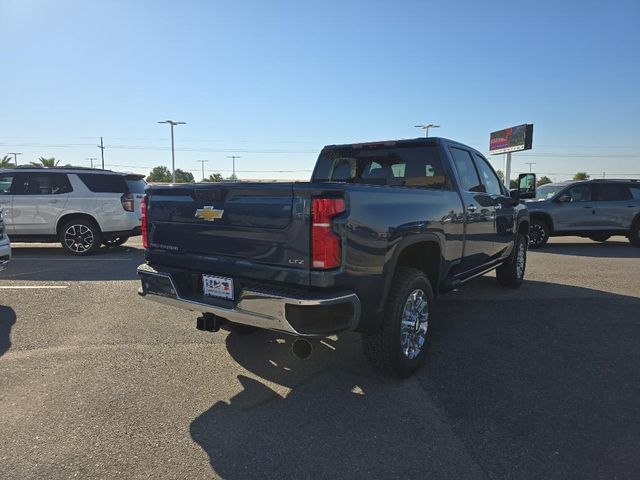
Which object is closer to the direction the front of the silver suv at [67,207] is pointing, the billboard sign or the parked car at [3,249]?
the parked car

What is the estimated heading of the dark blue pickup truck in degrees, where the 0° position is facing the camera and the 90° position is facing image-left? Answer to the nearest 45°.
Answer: approximately 225°

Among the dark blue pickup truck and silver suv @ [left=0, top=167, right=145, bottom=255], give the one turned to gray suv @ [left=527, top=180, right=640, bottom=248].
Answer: the dark blue pickup truck

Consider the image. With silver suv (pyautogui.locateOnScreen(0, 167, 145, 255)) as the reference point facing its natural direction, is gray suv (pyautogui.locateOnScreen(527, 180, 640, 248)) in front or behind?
behind

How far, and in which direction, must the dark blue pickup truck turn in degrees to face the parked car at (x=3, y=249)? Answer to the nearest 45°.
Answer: approximately 90° to its left

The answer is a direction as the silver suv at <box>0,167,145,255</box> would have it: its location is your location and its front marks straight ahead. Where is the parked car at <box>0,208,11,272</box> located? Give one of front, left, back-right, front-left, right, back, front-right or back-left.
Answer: left

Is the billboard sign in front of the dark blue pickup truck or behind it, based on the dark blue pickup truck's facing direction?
in front

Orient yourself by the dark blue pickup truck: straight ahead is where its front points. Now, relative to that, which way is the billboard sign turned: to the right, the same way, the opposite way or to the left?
the opposite way

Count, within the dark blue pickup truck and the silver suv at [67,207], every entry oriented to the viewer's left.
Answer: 1

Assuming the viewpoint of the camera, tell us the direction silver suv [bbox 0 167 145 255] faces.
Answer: facing to the left of the viewer

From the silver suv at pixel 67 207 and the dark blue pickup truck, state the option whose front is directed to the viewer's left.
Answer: the silver suv

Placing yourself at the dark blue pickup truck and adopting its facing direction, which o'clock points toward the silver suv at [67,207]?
The silver suv is roughly at 9 o'clock from the dark blue pickup truck.
